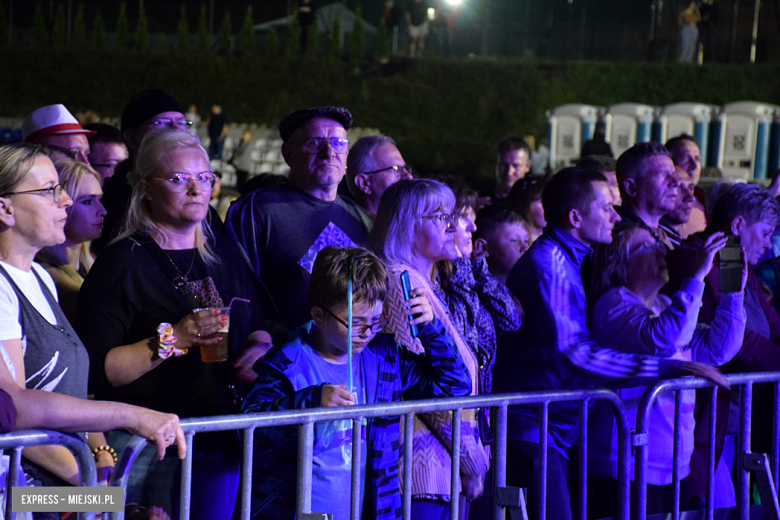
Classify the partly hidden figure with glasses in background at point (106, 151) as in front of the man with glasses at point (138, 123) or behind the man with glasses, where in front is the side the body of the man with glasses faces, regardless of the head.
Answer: behind

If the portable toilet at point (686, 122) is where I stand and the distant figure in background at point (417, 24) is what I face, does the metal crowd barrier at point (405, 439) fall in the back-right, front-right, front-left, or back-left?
back-left

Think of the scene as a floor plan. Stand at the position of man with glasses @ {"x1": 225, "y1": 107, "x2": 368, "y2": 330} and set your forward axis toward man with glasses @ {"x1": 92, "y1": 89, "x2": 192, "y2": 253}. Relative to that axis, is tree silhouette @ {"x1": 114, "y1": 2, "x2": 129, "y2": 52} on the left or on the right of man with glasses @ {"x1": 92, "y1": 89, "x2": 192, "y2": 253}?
right

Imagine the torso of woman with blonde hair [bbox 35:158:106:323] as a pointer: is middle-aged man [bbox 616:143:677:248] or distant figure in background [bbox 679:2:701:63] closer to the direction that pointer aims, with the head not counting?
the middle-aged man

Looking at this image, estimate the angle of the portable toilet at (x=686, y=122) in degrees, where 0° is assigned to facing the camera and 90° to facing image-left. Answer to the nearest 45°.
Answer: approximately 0°

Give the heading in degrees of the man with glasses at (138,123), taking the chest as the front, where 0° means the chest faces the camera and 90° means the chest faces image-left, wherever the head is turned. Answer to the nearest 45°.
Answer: approximately 315°

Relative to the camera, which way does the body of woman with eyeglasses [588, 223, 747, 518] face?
to the viewer's right

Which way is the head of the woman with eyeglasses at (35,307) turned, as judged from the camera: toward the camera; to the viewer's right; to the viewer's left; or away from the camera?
to the viewer's right

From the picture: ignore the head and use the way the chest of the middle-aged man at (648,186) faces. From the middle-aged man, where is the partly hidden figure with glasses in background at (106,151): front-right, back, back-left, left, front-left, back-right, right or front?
back-right
